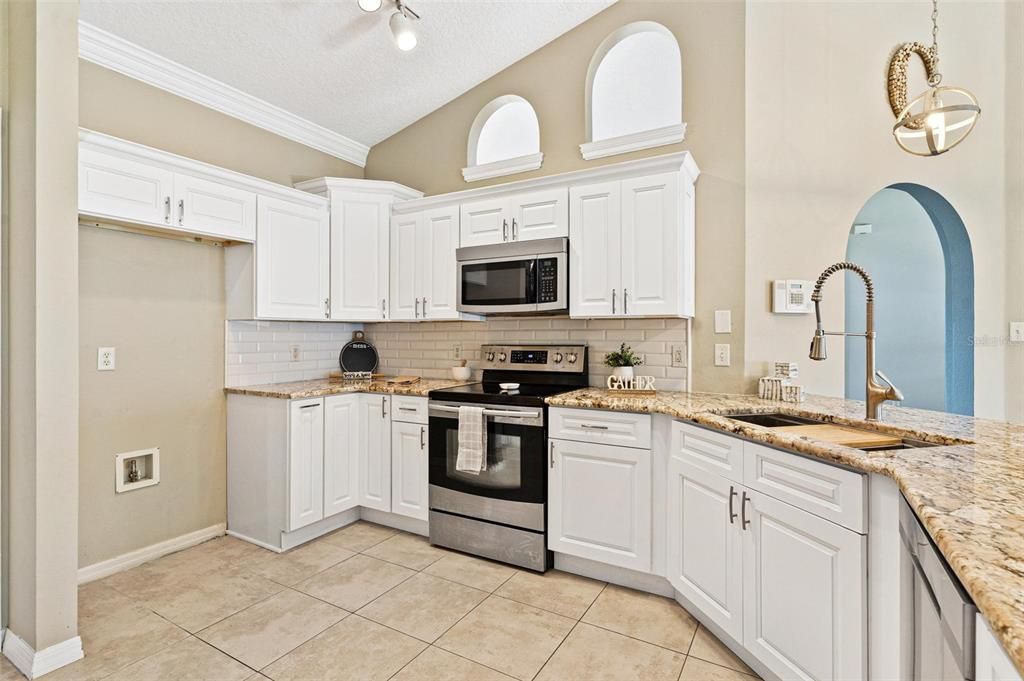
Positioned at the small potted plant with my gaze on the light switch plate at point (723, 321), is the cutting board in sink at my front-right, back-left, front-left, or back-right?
front-right

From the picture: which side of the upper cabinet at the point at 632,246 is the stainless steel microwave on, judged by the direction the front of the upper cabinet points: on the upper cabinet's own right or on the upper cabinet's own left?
on the upper cabinet's own right

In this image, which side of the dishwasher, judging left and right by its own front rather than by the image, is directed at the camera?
left

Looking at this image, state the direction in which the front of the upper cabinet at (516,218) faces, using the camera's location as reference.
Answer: facing the viewer and to the left of the viewer

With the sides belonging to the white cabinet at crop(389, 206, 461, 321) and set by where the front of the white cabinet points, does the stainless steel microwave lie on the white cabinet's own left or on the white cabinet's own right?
on the white cabinet's own left

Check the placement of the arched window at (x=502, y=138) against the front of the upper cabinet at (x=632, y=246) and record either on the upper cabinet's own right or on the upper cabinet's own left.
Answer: on the upper cabinet's own right

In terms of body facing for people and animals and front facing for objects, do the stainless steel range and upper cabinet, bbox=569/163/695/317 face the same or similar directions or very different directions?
same or similar directions

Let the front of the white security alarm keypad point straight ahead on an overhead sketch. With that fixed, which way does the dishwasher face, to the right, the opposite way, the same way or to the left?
to the right

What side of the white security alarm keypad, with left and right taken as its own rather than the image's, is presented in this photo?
front

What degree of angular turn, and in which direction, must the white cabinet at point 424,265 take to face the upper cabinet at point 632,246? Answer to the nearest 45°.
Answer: approximately 90° to its left

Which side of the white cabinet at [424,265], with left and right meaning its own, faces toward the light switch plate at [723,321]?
left

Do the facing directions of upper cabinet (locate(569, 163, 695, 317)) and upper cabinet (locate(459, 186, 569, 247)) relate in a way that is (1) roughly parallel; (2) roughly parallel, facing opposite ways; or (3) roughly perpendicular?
roughly parallel

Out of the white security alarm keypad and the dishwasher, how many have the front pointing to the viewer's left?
1

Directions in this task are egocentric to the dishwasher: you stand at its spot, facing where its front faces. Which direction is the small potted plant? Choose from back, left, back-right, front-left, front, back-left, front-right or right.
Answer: front-right

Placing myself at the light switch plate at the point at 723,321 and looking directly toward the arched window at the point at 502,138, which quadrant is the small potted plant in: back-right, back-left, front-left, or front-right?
front-left

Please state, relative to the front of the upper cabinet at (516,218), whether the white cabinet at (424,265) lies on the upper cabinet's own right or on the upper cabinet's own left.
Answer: on the upper cabinet's own right
